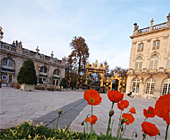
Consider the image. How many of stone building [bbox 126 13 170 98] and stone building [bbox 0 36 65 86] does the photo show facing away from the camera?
0

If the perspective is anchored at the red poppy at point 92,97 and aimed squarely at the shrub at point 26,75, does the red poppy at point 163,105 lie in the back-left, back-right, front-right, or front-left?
back-right

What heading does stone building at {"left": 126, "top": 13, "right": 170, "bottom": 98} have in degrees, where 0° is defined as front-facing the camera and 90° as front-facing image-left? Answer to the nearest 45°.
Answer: approximately 45°

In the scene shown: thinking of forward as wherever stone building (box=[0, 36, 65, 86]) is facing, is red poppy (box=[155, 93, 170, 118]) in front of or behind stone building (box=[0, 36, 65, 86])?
in front

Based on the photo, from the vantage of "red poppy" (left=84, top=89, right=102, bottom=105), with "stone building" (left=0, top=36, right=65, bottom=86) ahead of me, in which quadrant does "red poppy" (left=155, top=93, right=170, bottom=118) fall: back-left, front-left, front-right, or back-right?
back-right

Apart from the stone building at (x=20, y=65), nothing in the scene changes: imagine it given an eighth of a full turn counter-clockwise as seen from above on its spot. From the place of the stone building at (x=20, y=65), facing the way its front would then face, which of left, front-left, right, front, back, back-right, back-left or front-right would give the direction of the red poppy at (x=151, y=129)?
right

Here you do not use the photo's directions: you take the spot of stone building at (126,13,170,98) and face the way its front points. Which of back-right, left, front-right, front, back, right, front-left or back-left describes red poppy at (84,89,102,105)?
front-left

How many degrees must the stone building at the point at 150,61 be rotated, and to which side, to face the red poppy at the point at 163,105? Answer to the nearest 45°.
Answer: approximately 45° to its left

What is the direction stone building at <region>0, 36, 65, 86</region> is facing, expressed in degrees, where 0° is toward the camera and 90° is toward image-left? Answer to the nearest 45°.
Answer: approximately 315°

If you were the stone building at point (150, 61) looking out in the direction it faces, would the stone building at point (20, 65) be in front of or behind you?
in front
